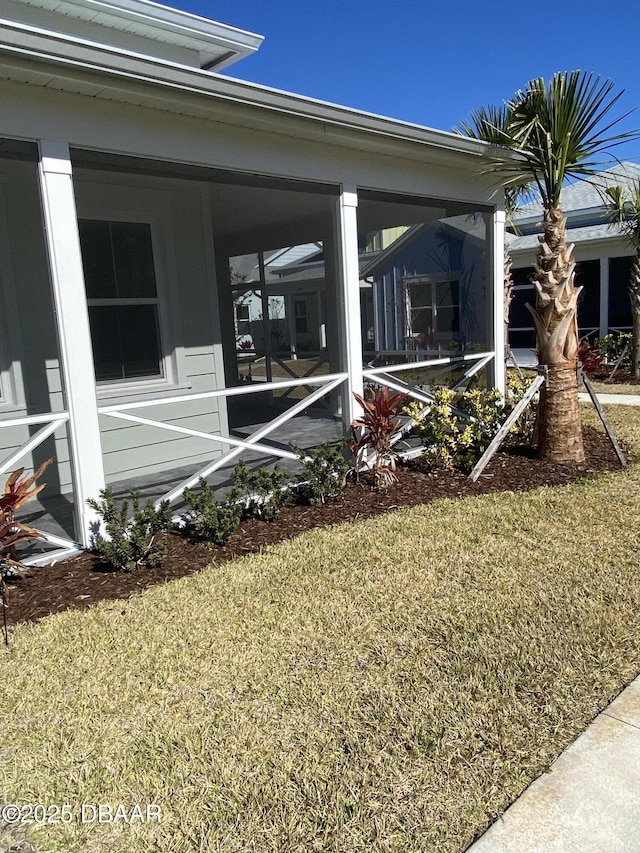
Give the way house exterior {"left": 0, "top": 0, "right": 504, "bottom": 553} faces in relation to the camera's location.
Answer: facing the viewer and to the right of the viewer

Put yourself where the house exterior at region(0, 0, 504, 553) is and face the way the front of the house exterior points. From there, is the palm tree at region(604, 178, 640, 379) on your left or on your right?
on your left

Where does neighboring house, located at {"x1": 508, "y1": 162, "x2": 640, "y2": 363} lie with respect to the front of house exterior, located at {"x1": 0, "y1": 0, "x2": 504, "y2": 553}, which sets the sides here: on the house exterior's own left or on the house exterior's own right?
on the house exterior's own left

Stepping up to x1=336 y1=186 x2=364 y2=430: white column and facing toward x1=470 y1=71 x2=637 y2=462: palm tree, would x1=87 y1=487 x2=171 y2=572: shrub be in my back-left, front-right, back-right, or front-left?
back-right

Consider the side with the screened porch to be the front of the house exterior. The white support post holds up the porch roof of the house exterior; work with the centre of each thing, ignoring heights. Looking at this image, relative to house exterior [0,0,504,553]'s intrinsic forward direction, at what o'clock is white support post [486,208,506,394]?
The white support post is roughly at 10 o'clock from the house exterior.

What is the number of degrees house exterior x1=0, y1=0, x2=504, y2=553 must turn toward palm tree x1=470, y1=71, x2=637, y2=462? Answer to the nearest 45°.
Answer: approximately 45° to its left

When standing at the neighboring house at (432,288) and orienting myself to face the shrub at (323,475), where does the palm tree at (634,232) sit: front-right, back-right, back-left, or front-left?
front-left
